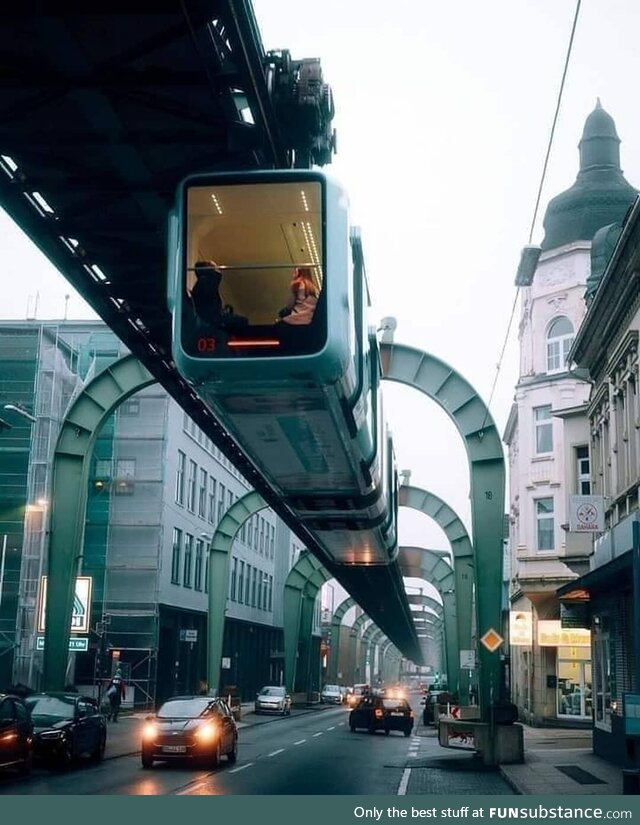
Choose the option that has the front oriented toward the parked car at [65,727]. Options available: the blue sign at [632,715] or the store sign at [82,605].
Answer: the store sign

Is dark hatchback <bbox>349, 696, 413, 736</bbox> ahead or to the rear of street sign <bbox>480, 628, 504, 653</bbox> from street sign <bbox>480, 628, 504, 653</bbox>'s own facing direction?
to the rear

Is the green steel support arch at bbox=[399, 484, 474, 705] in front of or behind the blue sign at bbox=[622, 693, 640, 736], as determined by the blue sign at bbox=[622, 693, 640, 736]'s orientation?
behind

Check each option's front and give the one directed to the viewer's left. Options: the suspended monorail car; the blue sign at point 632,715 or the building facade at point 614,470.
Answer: the building facade

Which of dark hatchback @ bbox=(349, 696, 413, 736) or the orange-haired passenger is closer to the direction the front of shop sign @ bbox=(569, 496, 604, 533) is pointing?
the orange-haired passenger

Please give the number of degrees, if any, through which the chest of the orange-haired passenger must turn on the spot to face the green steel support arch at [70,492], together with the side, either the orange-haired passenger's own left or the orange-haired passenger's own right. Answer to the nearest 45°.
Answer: approximately 90° to the orange-haired passenger's own right

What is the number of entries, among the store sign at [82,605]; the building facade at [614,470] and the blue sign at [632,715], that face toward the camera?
2

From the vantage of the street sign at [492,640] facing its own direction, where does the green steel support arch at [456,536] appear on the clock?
The green steel support arch is roughly at 6 o'clock from the street sign.

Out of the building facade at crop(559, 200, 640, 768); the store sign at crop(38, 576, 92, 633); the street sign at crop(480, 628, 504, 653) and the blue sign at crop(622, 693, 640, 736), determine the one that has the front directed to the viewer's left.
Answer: the building facade

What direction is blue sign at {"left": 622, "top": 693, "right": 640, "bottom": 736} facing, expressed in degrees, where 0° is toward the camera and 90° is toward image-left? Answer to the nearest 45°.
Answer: approximately 0°
